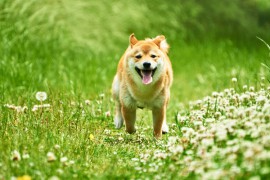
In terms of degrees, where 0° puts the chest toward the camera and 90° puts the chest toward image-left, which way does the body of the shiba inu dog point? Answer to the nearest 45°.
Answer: approximately 0°

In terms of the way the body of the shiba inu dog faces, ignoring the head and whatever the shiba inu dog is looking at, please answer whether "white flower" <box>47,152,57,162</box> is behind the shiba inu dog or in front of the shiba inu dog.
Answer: in front

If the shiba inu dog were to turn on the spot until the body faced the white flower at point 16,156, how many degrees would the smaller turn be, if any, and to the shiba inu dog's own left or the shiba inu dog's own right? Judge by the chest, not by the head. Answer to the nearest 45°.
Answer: approximately 45° to the shiba inu dog's own right
